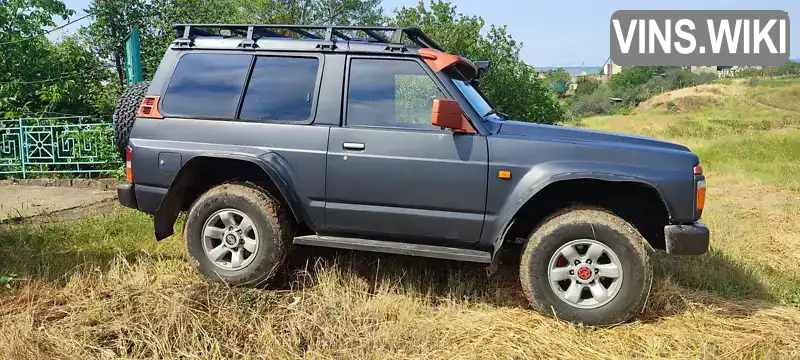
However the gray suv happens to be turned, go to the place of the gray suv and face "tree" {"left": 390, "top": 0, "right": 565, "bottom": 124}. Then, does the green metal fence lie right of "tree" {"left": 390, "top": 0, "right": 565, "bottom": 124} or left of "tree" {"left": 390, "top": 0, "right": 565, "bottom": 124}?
left

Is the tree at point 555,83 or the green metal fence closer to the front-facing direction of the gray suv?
the tree

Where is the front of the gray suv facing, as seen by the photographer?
facing to the right of the viewer
